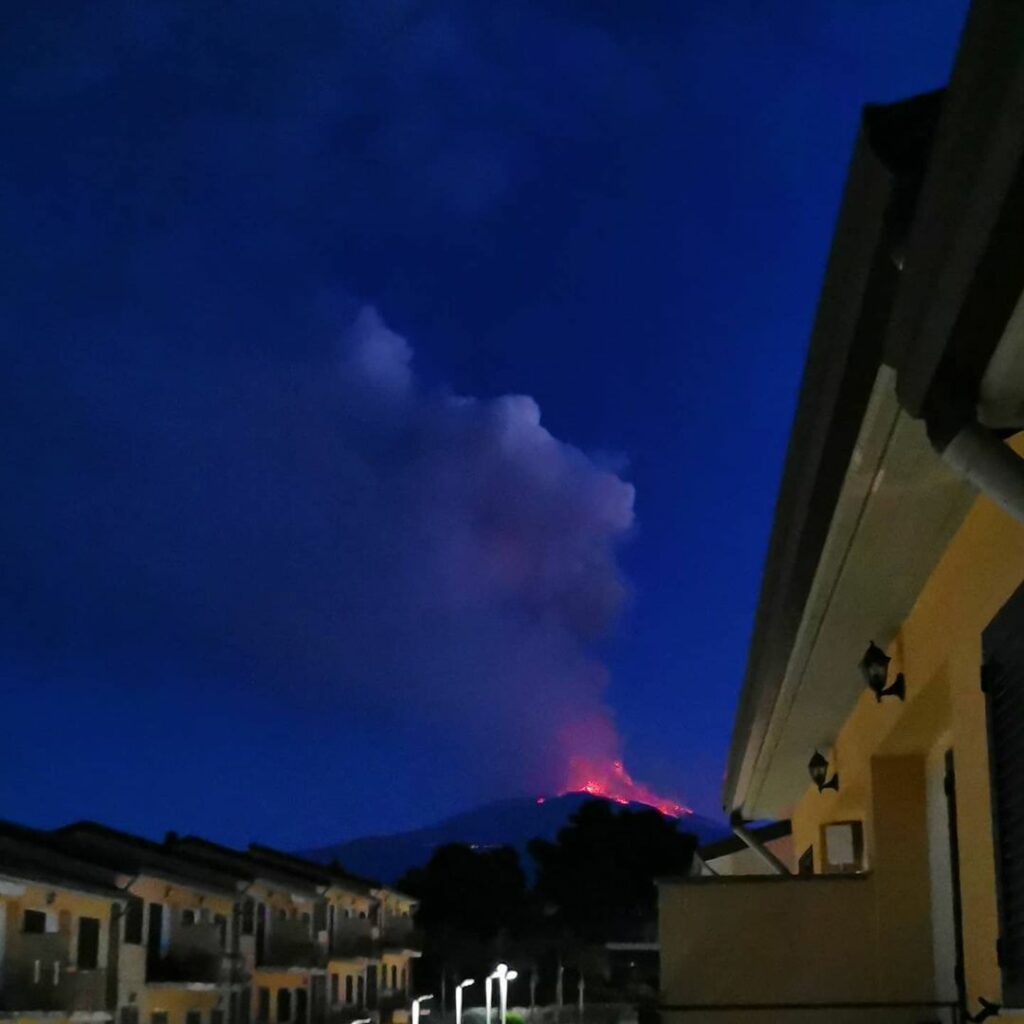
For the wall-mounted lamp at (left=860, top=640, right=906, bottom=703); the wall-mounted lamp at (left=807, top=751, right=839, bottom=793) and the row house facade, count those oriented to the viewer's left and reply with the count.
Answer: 2

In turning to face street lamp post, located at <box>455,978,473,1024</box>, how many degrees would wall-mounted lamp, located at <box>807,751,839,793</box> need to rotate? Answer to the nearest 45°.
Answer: approximately 90° to its right

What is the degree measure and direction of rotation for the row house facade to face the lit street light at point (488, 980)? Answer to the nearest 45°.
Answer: approximately 90° to its left

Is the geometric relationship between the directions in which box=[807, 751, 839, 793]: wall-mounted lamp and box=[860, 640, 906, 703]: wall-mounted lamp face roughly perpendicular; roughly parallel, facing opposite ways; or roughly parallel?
roughly parallel

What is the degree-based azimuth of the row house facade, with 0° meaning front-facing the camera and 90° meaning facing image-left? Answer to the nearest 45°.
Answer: approximately 315°

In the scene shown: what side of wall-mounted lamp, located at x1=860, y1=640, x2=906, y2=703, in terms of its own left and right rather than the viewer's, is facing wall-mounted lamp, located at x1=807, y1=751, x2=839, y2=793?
right

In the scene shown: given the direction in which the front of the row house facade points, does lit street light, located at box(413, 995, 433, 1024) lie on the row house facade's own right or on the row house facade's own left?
on the row house facade's own left

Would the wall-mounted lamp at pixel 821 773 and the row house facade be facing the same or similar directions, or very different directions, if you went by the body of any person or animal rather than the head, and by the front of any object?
very different directions

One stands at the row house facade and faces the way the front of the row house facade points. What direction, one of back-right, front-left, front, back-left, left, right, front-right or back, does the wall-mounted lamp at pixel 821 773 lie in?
front-right

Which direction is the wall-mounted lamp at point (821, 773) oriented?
to the viewer's left

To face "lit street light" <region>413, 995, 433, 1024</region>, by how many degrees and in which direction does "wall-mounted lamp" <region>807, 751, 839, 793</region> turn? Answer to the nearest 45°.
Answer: approximately 90° to its right

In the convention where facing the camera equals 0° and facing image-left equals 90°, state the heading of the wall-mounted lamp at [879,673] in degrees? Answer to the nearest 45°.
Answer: approximately 90°
